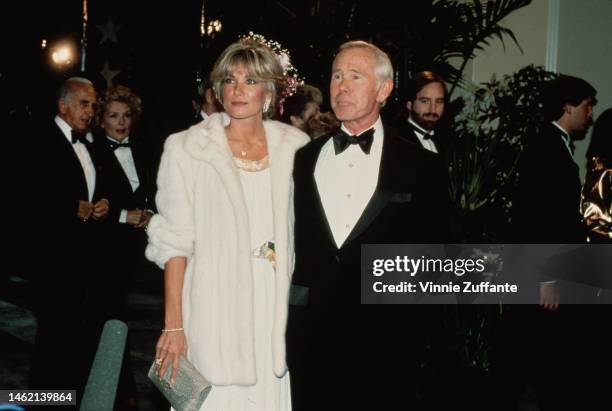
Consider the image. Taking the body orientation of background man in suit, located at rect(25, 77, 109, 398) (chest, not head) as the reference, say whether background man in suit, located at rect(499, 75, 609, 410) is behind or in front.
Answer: in front

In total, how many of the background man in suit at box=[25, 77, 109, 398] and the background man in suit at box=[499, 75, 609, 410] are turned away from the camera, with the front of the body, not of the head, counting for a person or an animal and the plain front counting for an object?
0

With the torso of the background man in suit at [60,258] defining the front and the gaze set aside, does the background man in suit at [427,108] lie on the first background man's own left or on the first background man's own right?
on the first background man's own left

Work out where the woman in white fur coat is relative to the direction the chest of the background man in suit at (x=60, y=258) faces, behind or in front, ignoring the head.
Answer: in front

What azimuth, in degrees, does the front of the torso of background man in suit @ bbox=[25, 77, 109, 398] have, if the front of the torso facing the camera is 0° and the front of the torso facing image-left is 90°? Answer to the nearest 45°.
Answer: approximately 315°

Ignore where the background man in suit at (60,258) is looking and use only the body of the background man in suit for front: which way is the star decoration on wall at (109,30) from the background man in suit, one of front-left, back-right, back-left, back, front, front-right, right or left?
back-left

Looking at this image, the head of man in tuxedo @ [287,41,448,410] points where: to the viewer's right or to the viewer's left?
to the viewer's left
